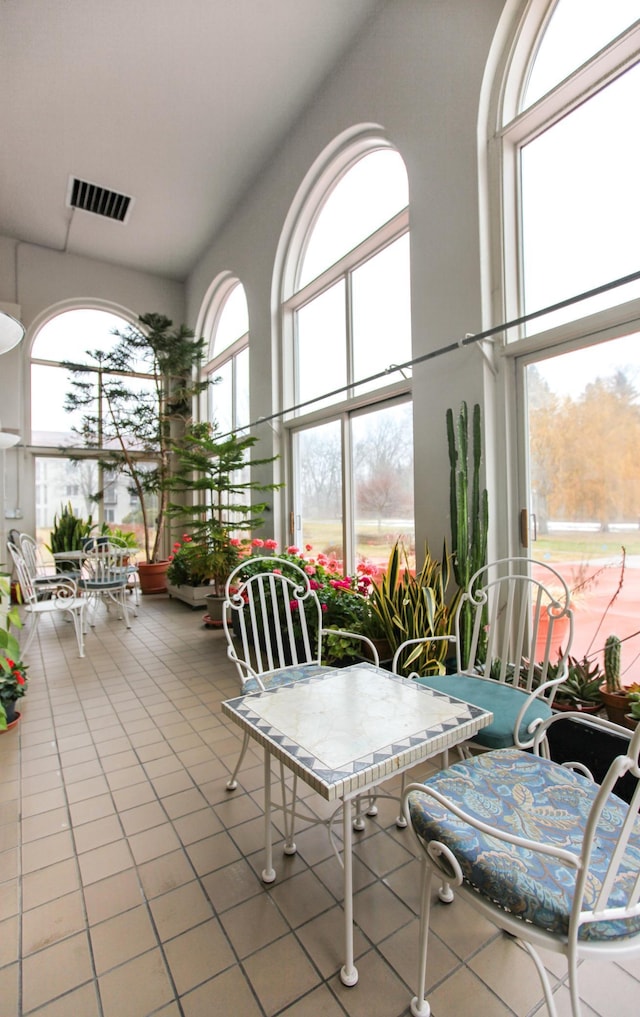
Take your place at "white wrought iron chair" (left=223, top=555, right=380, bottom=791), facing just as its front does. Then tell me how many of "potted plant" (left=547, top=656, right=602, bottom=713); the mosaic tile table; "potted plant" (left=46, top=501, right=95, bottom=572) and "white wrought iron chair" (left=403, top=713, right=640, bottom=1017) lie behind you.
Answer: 1

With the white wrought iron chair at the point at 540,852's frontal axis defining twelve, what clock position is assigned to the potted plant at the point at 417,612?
The potted plant is roughly at 1 o'clock from the white wrought iron chair.

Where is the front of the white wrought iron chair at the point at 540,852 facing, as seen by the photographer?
facing away from the viewer and to the left of the viewer

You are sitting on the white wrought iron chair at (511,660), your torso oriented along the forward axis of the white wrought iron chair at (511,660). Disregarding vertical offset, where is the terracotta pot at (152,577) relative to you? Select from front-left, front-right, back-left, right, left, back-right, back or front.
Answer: right

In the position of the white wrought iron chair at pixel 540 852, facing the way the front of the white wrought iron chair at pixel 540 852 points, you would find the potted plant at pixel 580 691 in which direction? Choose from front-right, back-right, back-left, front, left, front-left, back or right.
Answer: front-right

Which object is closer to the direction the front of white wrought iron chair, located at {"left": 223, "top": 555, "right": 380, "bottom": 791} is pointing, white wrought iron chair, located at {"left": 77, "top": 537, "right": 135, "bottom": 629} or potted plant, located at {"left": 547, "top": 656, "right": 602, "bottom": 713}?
the potted plant

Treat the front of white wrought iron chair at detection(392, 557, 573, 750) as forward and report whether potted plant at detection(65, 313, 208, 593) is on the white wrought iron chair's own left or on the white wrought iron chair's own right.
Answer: on the white wrought iron chair's own right

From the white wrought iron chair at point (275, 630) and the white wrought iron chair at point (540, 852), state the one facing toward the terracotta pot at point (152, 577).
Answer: the white wrought iron chair at point (540, 852)

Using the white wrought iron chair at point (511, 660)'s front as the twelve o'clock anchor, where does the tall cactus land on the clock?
The tall cactus is roughly at 4 o'clock from the white wrought iron chair.

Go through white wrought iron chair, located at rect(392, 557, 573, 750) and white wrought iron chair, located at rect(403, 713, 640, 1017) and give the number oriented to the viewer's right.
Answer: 0

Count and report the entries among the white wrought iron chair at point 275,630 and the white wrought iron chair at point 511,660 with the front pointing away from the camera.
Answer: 0

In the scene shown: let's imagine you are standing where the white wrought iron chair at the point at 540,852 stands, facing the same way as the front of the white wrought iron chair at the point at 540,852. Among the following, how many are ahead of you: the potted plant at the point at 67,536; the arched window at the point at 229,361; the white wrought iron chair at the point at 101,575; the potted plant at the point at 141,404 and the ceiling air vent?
5

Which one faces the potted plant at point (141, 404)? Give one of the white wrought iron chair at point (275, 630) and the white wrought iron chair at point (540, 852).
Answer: the white wrought iron chair at point (540, 852)

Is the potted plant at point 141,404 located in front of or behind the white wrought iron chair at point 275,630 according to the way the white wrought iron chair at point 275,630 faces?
behind

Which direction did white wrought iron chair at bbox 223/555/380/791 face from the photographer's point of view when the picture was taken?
facing the viewer and to the right of the viewer

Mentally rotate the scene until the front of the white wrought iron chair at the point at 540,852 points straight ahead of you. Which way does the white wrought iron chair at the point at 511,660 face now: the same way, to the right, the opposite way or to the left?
to the left

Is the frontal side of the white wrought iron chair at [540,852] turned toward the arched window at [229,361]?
yes

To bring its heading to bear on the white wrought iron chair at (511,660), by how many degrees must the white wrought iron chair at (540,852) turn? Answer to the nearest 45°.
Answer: approximately 45° to its right

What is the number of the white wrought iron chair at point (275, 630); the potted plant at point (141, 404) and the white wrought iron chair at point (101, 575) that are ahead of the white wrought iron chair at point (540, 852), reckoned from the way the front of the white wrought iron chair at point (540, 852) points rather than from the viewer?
3

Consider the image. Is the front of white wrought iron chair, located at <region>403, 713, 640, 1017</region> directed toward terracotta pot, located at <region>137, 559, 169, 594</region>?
yes
